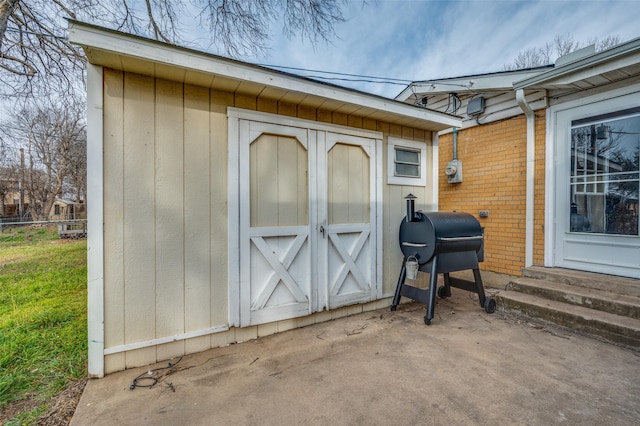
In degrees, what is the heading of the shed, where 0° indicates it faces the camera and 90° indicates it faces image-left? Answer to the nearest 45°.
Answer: approximately 315°

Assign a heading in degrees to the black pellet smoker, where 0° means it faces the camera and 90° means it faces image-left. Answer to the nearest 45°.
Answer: approximately 315°

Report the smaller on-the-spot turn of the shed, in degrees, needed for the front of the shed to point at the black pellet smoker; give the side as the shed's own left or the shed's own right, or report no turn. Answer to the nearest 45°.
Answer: approximately 45° to the shed's own left

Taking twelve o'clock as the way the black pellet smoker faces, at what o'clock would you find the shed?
The shed is roughly at 3 o'clock from the black pellet smoker.
